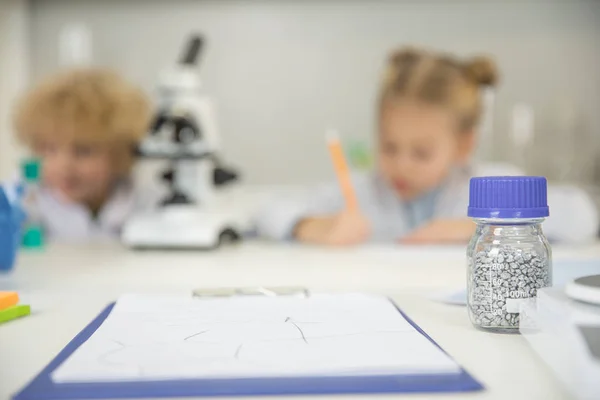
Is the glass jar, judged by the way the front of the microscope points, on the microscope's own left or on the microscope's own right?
on the microscope's own left

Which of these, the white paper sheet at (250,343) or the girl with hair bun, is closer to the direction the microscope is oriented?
the white paper sheet

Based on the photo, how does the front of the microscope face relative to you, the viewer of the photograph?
facing the viewer and to the left of the viewer

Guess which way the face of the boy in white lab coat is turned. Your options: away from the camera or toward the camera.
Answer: toward the camera

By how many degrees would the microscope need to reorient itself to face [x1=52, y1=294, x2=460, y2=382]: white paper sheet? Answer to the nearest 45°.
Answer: approximately 90° to its right
